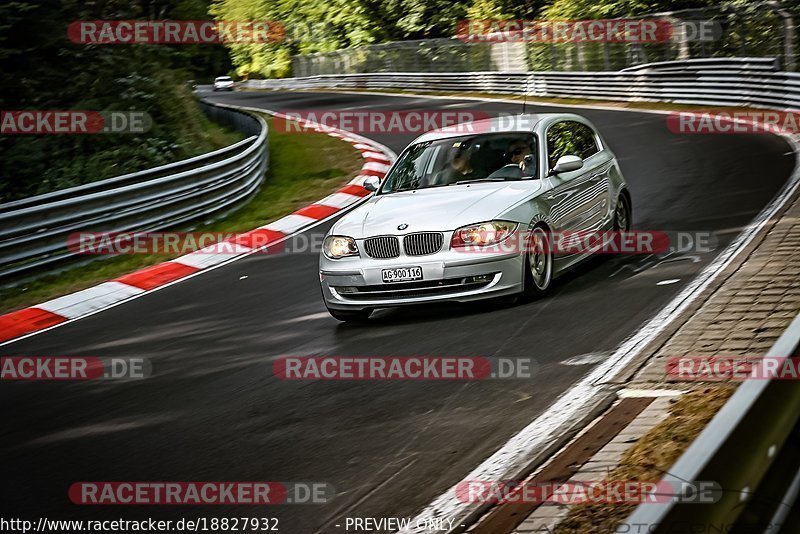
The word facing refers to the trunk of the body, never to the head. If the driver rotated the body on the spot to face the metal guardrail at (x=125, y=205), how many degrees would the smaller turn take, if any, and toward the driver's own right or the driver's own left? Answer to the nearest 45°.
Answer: approximately 90° to the driver's own right

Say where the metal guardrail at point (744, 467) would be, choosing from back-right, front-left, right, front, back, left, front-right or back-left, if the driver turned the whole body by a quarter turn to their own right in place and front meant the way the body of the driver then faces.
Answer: back-left

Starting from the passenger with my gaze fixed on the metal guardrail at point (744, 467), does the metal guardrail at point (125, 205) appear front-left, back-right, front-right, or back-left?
back-right

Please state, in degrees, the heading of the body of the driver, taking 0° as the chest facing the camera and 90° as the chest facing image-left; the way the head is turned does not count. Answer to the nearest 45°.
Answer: approximately 45°

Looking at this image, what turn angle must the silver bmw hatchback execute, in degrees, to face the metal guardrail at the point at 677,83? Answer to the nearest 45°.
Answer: approximately 135° to its right

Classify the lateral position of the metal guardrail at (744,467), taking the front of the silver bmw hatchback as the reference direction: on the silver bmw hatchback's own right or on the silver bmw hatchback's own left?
on the silver bmw hatchback's own left

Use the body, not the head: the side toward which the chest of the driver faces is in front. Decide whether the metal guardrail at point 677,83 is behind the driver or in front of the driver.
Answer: behind

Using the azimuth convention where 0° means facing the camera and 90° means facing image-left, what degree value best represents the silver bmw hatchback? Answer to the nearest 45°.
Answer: approximately 45°

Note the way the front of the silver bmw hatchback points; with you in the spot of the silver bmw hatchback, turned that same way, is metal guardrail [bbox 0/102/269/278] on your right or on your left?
on your right
